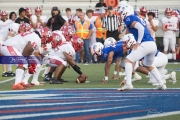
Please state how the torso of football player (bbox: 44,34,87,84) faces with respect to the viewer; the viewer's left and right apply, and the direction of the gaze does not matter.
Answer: facing to the right of the viewer

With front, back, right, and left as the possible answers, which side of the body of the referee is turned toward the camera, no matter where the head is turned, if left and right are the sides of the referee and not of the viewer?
front

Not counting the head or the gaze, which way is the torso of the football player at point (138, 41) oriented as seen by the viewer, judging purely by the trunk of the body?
to the viewer's left

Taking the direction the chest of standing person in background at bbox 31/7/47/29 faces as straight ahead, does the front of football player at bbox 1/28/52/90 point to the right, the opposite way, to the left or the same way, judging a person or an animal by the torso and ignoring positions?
to the left

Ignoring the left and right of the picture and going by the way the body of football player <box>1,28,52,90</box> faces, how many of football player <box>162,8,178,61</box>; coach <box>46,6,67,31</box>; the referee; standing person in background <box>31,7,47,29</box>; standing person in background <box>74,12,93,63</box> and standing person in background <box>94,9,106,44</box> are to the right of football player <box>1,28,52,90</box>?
0

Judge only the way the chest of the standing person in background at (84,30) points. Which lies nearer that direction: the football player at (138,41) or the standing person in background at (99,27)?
the football player

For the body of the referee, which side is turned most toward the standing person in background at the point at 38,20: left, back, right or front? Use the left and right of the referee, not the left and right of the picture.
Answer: right

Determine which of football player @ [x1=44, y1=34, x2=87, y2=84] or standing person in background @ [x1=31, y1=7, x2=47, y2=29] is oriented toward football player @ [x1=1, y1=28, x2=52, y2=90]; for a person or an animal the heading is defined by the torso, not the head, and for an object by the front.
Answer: the standing person in background

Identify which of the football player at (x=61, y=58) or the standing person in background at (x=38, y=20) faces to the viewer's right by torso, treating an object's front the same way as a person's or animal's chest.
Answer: the football player

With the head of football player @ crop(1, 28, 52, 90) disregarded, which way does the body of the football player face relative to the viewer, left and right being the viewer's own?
facing to the right of the viewer

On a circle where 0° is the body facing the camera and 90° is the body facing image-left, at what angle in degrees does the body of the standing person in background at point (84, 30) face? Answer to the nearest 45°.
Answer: approximately 0°

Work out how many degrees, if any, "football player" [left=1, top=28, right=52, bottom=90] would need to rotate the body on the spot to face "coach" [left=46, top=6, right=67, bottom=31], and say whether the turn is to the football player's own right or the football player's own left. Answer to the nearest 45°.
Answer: approximately 90° to the football player's own left

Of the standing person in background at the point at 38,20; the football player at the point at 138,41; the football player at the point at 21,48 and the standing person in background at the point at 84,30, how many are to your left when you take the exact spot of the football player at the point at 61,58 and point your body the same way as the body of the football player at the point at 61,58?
2
